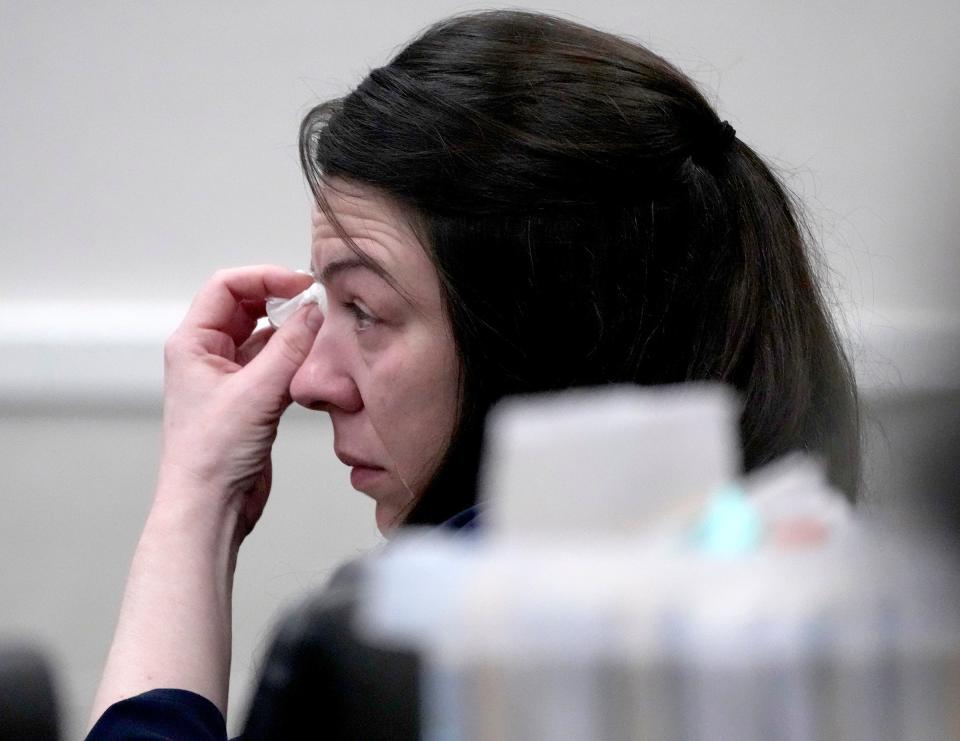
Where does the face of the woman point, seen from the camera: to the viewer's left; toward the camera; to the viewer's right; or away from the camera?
to the viewer's left

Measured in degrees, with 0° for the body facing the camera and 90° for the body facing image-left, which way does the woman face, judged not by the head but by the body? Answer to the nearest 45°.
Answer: approximately 90°
